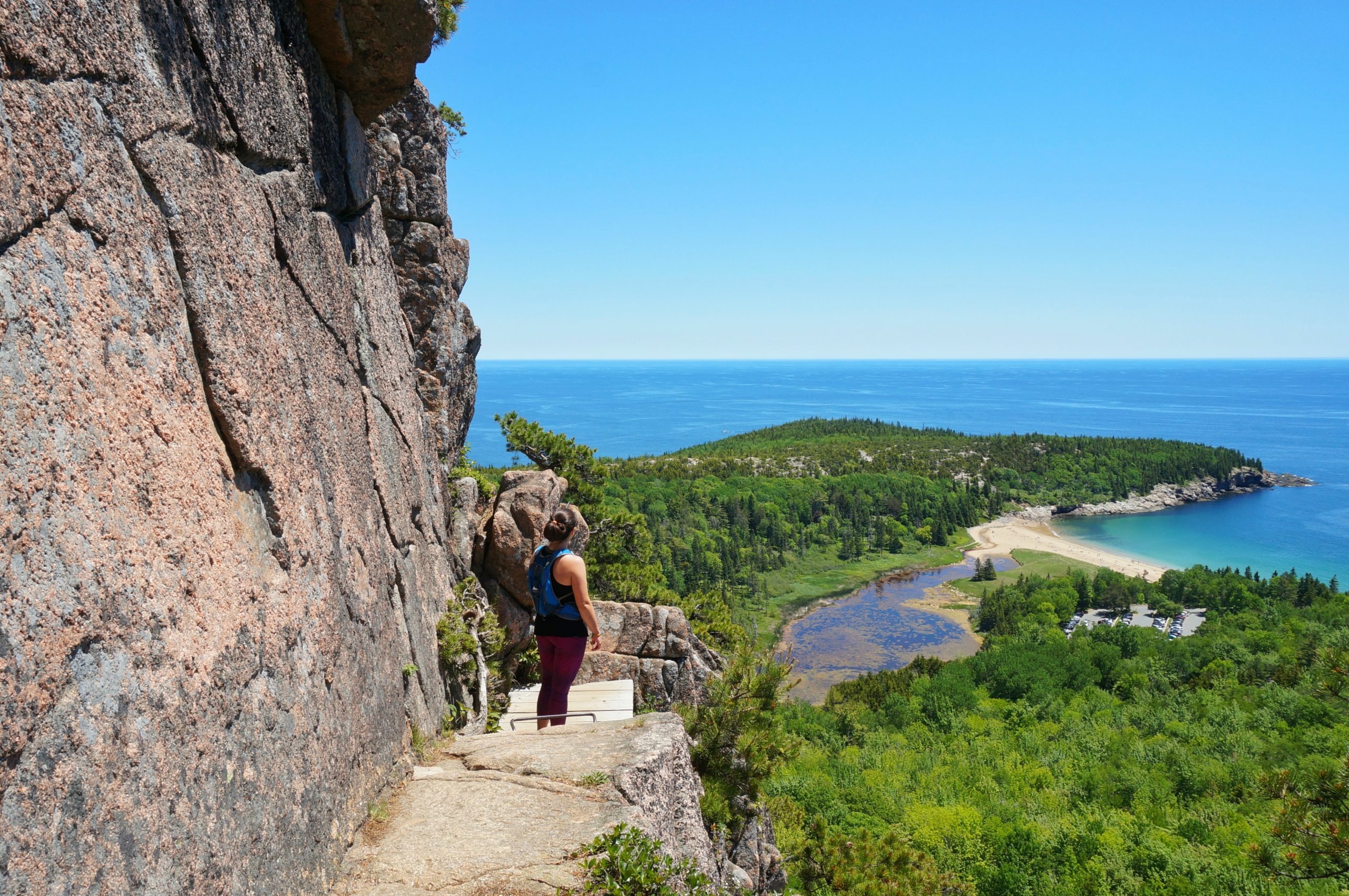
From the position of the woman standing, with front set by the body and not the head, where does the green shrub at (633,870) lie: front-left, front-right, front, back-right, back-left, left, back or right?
back-right

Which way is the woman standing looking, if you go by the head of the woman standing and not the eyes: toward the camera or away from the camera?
away from the camera

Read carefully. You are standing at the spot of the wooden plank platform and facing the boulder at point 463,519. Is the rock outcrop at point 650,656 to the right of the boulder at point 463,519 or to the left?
right

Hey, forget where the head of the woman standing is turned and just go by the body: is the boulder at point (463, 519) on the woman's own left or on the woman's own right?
on the woman's own left

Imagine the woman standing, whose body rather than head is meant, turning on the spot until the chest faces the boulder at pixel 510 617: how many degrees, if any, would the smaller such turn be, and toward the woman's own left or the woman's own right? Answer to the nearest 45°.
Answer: approximately 45° to the woman's own left

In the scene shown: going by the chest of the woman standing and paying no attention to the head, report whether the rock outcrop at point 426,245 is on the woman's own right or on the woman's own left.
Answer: on the woman's own left

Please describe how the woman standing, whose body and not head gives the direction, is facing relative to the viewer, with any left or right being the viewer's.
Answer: facing away from the viewer and to the right of the viewer
